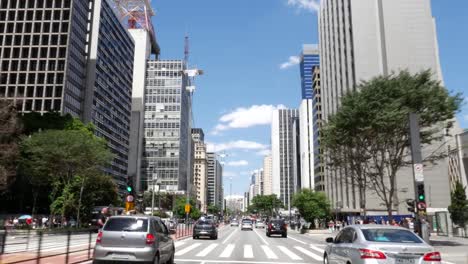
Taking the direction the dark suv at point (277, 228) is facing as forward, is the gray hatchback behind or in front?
behind

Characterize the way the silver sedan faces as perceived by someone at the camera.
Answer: facing away from the viewer and to the left of the viewer

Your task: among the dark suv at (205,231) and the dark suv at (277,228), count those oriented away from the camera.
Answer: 2

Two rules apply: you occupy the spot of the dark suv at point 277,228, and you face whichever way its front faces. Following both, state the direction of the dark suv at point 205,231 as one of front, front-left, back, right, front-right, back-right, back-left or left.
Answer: back-left

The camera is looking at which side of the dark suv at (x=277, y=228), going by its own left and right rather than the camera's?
back

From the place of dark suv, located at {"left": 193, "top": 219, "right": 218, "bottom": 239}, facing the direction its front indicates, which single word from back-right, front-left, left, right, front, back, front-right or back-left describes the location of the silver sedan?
back

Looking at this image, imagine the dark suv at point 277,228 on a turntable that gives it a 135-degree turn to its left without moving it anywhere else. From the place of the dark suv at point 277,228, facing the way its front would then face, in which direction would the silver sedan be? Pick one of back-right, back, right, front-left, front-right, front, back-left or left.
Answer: front-left

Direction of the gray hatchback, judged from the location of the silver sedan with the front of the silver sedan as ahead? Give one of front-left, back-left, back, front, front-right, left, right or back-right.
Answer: front-left

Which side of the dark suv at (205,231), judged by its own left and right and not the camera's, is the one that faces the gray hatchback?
back

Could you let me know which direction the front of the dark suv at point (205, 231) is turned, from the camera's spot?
facing away from the viewer
